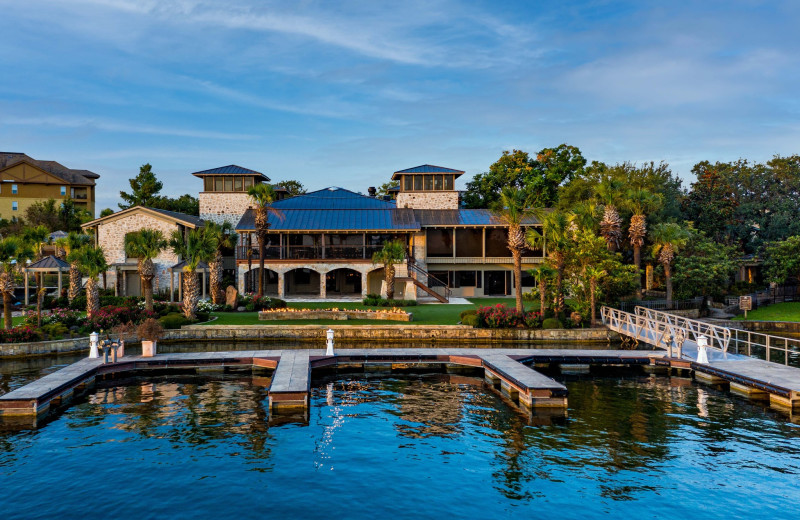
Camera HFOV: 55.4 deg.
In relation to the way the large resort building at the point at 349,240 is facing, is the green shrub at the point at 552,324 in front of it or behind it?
in front

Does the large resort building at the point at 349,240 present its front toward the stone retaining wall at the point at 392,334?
yes

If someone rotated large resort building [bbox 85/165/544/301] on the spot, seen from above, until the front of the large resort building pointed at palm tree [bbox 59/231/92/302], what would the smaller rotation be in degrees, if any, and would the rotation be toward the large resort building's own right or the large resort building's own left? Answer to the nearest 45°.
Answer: approximately 45° to the large resort building's own right

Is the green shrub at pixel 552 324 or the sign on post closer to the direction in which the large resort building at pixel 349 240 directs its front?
the green shrub

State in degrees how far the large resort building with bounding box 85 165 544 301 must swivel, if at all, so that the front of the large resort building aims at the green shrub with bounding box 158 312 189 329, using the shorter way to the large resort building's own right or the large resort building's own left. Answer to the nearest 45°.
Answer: approximately 45° to the large resort building's own right

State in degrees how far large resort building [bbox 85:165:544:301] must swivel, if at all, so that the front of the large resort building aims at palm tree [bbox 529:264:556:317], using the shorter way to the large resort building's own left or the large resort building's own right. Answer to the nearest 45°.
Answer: approximately 45° to the large resort building's own left

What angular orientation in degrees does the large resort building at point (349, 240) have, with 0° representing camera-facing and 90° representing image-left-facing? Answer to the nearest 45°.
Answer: approximately 0°

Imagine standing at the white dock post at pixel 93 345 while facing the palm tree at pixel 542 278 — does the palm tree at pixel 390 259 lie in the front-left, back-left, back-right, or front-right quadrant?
front-left

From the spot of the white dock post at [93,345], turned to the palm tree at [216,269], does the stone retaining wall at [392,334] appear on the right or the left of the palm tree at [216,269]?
right

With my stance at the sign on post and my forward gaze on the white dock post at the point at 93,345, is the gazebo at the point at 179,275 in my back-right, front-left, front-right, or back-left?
front-right

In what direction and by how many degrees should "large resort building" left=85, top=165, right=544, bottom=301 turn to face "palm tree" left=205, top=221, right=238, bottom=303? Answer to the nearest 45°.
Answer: approximately 45° to its right

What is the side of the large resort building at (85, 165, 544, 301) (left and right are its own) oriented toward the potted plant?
front

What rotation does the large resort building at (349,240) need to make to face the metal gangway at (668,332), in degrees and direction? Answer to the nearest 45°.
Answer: approximately 45° to its left
